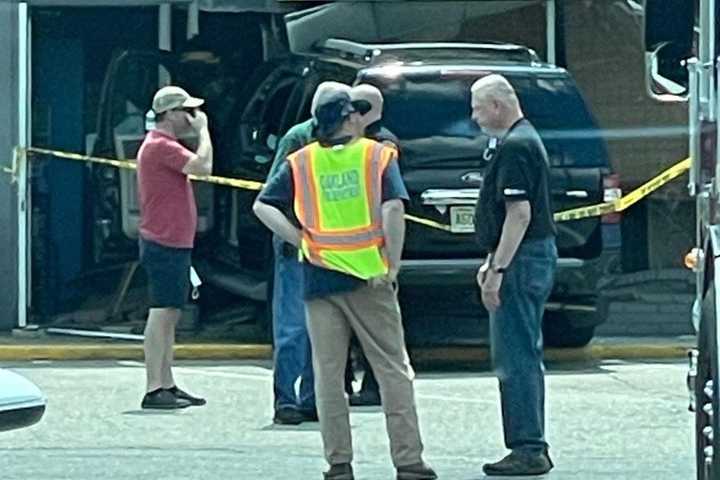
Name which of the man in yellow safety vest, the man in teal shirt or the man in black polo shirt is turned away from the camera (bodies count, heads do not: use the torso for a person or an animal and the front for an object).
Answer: the man in yellow safety vest

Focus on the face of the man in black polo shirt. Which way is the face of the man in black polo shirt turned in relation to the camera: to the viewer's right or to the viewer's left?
to the viewer's left

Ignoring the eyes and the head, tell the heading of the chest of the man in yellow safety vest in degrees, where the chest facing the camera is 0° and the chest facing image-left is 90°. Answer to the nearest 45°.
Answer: approximately 180°

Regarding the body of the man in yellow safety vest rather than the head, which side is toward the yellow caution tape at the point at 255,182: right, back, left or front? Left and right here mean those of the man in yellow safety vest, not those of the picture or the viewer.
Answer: front

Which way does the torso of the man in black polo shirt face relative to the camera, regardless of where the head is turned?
to the viewer's left

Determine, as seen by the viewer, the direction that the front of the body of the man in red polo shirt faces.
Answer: to the viewer's right

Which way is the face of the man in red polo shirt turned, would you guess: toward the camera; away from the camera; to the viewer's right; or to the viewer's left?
to the viewer's right

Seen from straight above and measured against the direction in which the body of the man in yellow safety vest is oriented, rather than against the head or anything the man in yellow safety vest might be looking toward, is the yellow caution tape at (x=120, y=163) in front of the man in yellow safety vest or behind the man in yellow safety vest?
in front

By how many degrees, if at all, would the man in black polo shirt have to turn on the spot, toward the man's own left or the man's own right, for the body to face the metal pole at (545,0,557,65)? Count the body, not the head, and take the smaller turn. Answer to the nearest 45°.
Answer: approximately 90° to the man's own right

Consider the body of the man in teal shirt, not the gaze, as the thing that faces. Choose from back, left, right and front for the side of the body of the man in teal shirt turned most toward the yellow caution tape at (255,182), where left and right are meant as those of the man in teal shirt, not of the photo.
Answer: left

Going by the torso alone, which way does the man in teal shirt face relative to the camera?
to the viewer's right
